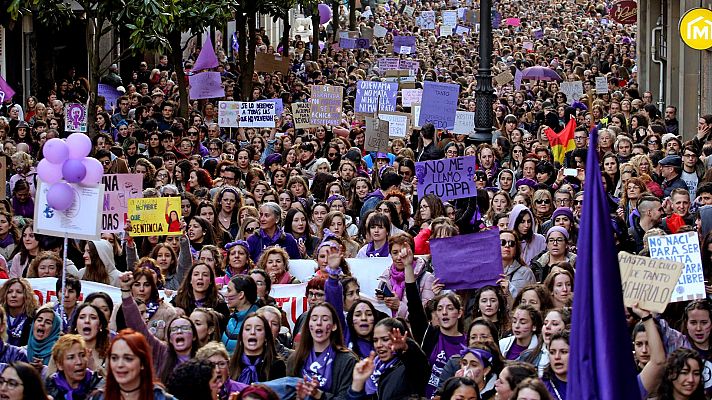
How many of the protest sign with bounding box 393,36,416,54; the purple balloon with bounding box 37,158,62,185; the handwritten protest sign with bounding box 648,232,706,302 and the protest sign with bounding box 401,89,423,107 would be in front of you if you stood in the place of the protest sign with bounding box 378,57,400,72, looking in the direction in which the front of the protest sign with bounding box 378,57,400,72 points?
3

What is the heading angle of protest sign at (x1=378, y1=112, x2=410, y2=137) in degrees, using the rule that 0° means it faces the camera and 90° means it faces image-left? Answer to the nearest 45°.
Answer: approximately 0°

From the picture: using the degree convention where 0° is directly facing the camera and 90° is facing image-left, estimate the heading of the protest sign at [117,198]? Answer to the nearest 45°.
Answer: approximately 0°

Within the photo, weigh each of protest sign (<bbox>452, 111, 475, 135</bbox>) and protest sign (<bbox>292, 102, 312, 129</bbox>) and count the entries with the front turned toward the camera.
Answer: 2

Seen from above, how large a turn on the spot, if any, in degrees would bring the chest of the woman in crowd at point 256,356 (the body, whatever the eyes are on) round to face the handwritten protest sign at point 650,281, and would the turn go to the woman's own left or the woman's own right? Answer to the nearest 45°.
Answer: approximately 90° to the woman's own left
